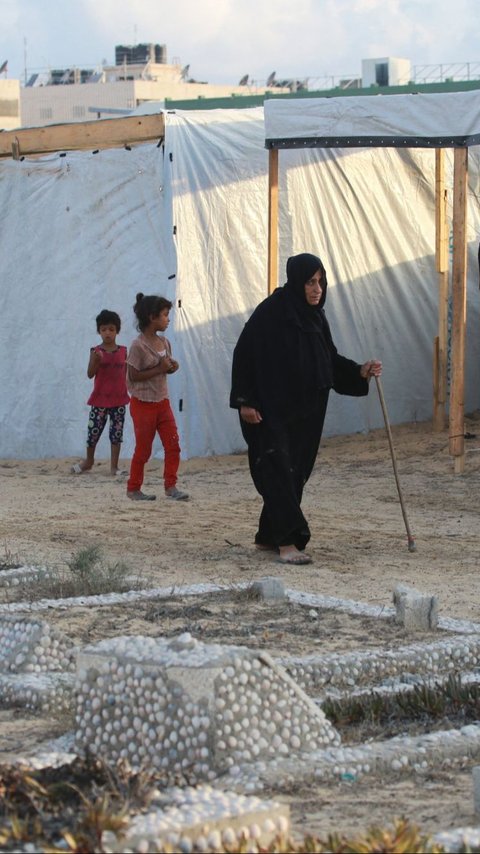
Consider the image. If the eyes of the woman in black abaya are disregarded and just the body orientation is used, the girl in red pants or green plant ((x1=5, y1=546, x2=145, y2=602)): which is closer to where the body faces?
the green plant

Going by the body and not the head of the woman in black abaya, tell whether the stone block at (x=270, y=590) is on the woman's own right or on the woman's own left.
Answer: on the woman's own right

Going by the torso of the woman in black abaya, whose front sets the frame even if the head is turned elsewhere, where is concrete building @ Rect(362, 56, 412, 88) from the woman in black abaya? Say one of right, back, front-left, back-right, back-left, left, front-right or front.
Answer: back-left

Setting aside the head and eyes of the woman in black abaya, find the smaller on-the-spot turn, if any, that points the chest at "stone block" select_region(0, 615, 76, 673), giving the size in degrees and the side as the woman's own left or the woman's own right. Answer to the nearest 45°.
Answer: approximately 45° to the woman's own right

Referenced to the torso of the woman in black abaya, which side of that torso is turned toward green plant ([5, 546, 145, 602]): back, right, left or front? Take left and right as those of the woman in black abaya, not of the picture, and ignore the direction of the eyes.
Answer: right

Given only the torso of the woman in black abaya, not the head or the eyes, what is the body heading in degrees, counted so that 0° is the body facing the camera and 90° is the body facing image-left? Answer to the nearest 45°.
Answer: approximately 315°

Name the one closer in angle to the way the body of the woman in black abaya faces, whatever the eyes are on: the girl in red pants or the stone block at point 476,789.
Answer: the stone block

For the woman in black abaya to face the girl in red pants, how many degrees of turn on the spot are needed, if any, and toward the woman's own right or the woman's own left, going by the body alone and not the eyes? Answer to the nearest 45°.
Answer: approximately 180°

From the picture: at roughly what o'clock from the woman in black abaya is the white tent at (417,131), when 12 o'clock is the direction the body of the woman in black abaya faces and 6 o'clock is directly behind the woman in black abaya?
The white tent is roughly at 8 o'clock from the woman in black abaya.
